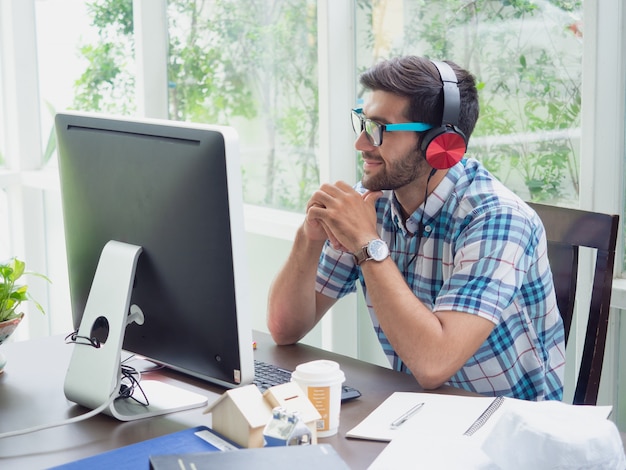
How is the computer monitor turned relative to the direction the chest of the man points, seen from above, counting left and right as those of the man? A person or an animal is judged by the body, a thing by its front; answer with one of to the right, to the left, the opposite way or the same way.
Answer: the opposite way

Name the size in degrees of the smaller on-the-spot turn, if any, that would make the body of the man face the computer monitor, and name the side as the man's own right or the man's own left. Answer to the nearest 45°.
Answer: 0° — they already face it

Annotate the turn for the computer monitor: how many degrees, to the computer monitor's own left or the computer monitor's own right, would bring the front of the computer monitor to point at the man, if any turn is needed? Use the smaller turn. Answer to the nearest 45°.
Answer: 0° — it already faces them

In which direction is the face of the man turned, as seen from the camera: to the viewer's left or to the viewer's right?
to the viewer's left

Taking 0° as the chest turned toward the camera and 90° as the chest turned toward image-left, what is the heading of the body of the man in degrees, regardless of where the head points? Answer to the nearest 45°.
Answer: approximately 45°

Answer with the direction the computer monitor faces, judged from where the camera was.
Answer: facing away from the viewer and to the right of the viewer

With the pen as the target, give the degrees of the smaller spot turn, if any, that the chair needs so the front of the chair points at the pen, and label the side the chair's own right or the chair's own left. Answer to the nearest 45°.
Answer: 0° — it already faces it

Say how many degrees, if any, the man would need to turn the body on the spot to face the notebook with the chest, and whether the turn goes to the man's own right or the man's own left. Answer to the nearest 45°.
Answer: approximately 45° to the man's own left

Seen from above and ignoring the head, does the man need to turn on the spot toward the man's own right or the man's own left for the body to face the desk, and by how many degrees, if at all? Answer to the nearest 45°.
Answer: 0° — they already face it

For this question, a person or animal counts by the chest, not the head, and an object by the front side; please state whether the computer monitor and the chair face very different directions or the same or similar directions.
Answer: very different directions
